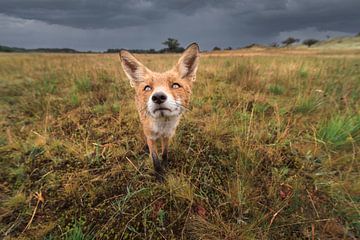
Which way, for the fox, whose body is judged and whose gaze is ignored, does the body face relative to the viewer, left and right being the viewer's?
facing the viewer

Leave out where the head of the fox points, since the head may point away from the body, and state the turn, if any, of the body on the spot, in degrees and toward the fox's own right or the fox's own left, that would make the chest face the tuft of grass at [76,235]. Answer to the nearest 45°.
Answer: approximately 45° to the fox's own right

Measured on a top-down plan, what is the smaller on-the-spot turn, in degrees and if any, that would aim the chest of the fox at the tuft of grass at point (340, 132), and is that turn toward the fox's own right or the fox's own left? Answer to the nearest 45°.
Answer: approximately 90° to the fox's own left

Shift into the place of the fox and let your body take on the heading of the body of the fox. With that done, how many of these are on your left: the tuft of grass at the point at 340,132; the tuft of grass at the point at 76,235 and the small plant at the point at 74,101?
1

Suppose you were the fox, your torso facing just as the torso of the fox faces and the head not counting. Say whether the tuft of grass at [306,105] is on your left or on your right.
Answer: on your left

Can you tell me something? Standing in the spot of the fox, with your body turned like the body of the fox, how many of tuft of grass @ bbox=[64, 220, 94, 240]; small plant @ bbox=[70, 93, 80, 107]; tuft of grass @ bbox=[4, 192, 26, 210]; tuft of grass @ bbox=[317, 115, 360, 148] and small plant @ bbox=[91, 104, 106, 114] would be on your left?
1

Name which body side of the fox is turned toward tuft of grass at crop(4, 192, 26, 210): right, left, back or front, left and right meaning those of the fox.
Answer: right

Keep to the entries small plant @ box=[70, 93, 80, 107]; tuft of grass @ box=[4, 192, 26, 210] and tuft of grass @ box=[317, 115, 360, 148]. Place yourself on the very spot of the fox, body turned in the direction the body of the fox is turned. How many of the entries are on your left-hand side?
1

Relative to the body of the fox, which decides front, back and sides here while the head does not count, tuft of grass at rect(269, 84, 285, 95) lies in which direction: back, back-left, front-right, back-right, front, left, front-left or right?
back-left

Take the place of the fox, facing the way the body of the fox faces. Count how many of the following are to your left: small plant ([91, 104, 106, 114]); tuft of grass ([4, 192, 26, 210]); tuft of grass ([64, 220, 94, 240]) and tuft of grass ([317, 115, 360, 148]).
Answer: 1

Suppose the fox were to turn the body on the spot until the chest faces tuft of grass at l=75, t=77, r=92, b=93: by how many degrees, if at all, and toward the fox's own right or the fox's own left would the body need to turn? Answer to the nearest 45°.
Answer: approximately 135° to the fox's own right

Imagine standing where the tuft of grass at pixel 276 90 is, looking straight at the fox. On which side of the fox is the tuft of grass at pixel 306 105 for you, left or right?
left

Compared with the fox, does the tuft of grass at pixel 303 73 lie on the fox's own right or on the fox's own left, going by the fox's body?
on the fox's own left

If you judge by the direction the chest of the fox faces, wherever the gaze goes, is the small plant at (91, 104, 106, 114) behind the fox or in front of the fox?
behind
